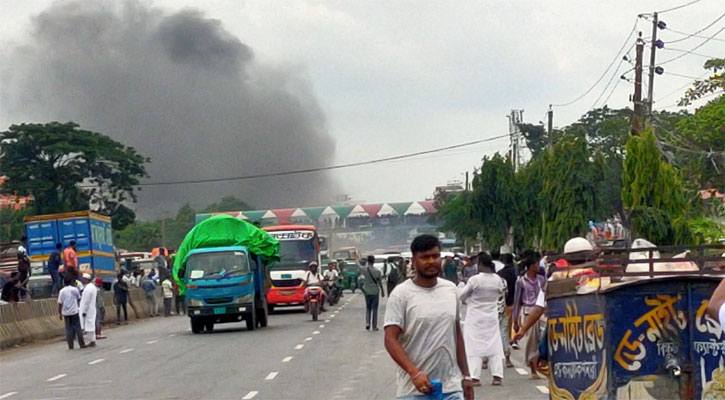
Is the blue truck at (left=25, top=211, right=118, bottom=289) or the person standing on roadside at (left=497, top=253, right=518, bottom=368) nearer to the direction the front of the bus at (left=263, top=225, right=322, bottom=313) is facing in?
the person standing on roadside

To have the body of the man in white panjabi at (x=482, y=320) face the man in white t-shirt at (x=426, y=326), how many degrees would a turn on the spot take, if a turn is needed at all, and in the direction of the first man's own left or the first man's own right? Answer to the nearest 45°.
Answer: approximately 180°

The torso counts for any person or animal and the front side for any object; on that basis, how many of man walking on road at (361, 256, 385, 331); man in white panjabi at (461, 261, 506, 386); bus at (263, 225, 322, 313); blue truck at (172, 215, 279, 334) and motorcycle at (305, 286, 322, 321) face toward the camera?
3

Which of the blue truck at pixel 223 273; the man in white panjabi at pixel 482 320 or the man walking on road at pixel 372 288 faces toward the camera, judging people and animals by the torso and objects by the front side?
the blue truck

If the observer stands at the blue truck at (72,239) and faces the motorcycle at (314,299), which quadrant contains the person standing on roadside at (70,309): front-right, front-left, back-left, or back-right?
front-right

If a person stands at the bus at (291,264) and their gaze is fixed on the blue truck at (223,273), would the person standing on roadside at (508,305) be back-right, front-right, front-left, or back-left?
front-left

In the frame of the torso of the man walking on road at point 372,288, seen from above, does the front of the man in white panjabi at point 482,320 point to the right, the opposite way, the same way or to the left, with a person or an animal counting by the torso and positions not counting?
the same way

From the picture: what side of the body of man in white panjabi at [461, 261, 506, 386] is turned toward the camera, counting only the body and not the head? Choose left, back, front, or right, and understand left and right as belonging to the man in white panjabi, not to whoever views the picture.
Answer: back

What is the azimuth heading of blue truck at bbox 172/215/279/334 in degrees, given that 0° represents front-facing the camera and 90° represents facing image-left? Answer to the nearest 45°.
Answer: approximately 0°

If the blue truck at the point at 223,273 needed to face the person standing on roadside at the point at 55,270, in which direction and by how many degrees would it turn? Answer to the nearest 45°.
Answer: approximately 135° to its right

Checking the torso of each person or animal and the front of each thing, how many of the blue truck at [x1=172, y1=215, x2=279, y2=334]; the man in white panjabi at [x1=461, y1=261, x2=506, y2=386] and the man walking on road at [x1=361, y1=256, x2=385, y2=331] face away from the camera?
2

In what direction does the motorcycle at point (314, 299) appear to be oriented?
toward the camera
